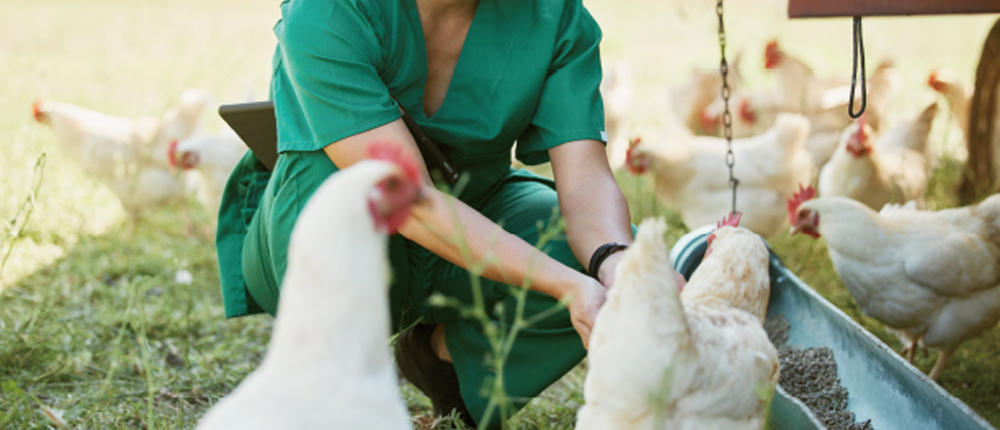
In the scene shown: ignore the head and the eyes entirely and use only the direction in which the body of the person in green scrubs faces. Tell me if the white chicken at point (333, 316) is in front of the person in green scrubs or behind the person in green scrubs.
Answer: in front

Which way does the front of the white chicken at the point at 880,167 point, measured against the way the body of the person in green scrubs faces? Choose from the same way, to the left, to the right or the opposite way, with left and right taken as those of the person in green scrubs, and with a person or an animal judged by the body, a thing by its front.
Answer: to the right

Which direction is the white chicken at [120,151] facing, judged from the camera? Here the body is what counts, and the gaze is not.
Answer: to the viewer's left

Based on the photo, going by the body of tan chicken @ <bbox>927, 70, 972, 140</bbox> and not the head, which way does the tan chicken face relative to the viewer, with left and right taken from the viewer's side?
facing to the left of the viewer

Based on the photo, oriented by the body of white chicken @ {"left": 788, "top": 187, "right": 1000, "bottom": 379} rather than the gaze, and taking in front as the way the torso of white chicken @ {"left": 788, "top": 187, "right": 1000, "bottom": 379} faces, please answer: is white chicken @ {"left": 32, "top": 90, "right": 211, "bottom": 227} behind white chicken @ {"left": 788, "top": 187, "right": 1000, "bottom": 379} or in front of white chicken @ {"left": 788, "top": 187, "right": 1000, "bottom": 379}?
in front

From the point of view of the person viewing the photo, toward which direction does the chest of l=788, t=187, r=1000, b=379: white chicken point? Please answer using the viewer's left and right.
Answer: facing to the left of the viewer

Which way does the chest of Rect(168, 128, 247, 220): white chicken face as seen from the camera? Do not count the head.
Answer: to the viewer's left

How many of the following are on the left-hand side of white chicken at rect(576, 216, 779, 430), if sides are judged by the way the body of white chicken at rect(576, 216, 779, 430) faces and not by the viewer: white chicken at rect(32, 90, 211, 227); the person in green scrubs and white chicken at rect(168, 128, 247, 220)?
3

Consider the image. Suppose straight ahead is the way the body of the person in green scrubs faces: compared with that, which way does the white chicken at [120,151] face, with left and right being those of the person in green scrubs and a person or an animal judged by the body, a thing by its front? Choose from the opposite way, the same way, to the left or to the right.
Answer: to the right

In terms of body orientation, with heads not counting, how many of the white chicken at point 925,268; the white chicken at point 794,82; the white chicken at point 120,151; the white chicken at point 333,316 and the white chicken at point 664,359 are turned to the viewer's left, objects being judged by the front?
3

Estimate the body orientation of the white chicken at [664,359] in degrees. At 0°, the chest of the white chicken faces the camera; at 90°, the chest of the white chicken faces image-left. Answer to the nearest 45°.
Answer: approximately 225°

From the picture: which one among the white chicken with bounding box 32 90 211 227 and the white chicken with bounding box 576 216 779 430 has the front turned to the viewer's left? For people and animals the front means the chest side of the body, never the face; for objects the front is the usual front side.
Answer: the white chicken with bounding box 32 90 211 227

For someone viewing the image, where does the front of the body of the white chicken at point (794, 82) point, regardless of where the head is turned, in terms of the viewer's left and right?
facing to the left of the viewer

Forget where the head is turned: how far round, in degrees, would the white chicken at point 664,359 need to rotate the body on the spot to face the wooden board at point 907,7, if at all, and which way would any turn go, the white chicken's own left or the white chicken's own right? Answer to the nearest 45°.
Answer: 0° — it already faces it
